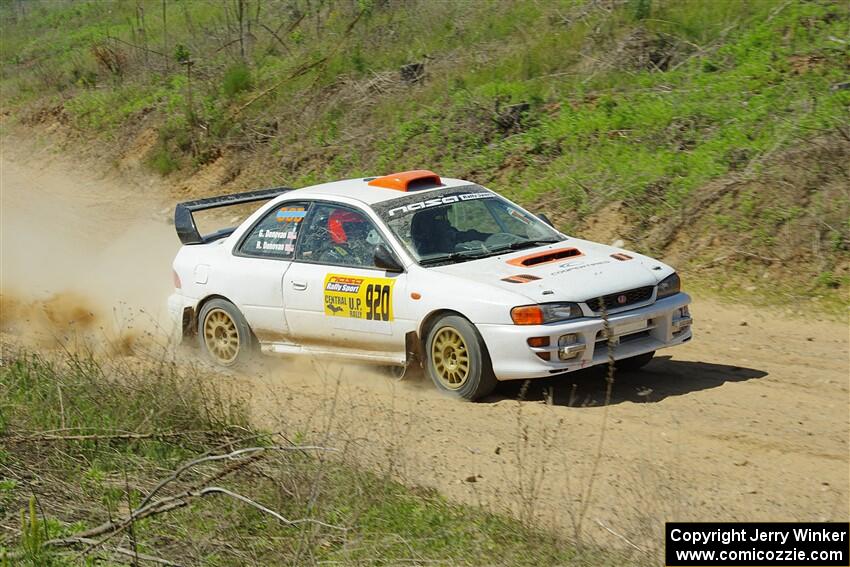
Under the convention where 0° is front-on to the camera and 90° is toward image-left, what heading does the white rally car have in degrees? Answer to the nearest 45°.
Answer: approximately 315°

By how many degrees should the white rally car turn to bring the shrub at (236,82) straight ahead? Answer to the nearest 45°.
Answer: approximately 135° to its left

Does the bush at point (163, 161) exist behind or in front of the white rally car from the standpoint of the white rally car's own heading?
behind
